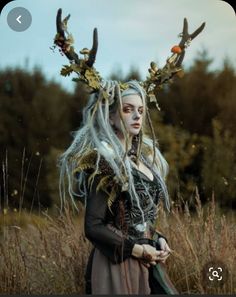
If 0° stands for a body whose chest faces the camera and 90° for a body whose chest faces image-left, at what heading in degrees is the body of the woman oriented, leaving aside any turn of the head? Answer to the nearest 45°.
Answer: approximately 315°
